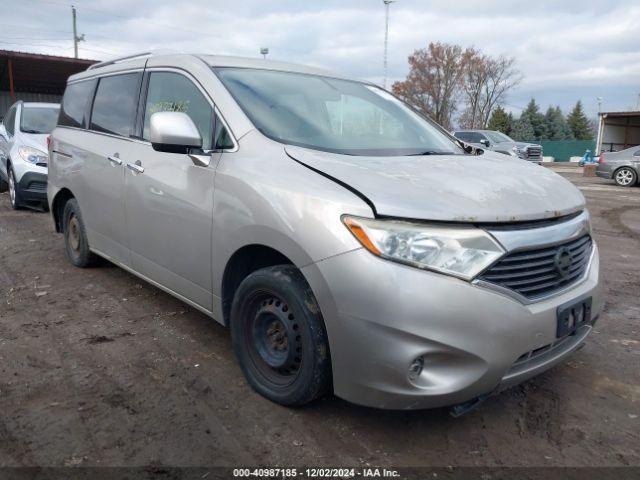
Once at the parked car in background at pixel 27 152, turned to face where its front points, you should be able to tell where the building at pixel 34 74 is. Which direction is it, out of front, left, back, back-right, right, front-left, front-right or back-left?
back-left

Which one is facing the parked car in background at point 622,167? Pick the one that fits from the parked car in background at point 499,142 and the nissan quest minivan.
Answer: the parked car in background at point 499,142

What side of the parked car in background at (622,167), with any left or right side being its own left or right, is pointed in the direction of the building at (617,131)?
left

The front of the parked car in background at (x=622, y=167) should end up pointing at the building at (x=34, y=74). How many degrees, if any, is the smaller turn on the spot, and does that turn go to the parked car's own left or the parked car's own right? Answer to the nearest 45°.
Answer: approximately 180°

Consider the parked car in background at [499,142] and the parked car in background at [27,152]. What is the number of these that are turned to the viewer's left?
0

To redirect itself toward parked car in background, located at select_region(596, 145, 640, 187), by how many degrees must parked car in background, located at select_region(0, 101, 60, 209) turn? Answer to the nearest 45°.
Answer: approximately 45° to its left

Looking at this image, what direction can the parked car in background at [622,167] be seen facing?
to the viewer's right

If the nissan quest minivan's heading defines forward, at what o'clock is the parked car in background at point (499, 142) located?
The parked car in background is roughly at 8 o'clock from the nissan quest minivan.

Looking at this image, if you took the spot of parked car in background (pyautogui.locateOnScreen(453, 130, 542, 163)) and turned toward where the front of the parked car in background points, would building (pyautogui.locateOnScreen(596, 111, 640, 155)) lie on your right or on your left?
on your left

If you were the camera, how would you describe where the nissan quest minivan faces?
facing the viewer and to the right of the viewer

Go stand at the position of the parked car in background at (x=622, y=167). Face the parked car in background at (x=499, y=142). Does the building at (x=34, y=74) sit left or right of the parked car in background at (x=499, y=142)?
left

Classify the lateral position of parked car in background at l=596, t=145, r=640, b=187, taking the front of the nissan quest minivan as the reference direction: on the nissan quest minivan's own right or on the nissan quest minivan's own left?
on the nissan quest minivan's own left
